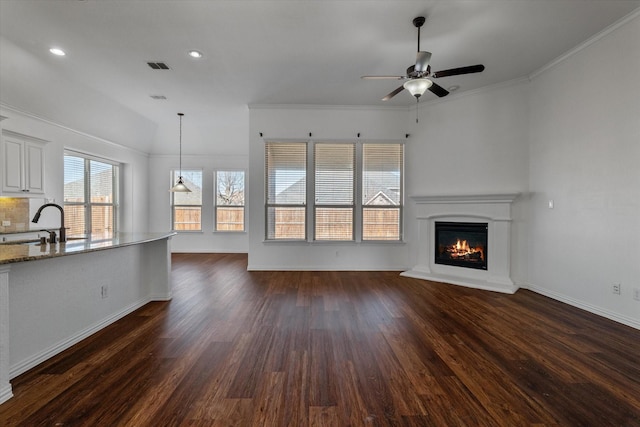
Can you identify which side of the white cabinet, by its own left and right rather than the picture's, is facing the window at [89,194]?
left

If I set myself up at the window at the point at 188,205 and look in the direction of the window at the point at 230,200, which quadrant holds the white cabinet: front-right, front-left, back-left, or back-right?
back-right

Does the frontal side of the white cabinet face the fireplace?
yes

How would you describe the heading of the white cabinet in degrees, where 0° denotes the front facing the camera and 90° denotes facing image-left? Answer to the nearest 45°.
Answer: approximately 315°

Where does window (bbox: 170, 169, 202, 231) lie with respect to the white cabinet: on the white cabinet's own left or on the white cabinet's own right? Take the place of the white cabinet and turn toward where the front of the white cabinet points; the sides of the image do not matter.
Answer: on the white cabinet's own left

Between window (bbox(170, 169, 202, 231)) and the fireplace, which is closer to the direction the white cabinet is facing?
the fireplace

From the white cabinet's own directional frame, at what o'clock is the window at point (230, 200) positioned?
The window is roughly at 10 o'clock from the white cabinet.
